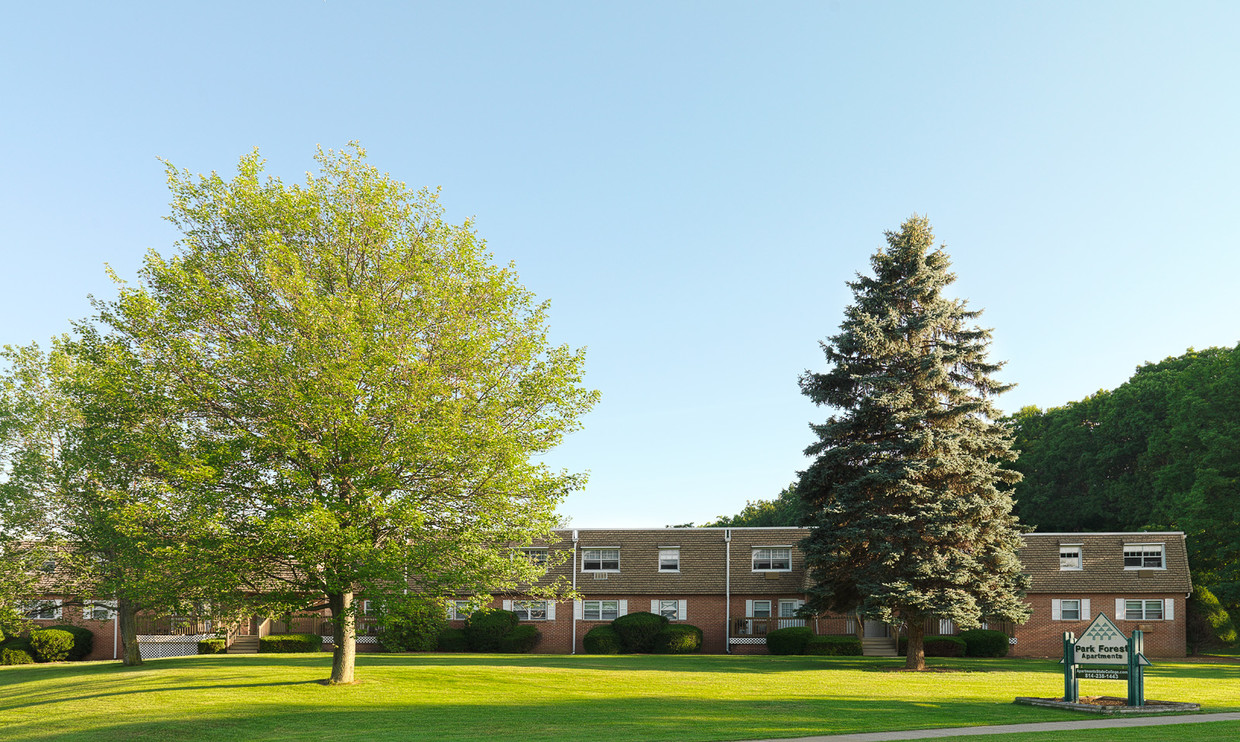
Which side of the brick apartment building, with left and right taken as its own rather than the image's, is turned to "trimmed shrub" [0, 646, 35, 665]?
right

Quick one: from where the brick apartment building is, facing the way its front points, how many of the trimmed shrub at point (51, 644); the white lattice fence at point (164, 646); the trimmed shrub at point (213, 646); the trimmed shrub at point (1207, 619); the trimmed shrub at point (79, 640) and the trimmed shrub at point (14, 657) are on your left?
1

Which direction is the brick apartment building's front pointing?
toward the camera

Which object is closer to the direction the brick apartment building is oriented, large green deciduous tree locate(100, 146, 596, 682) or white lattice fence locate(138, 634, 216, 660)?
the large green deciduous tree

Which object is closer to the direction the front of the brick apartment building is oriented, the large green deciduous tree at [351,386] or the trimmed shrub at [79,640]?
the large green deciduous tree

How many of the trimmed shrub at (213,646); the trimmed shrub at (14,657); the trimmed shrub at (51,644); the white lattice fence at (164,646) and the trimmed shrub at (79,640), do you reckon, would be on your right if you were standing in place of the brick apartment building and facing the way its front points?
5

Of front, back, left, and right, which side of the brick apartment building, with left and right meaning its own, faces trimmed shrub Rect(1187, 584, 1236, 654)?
left

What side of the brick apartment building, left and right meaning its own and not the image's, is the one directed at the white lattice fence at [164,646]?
right

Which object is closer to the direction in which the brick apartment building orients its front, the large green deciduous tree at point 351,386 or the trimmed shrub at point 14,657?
the large green deciduous tree

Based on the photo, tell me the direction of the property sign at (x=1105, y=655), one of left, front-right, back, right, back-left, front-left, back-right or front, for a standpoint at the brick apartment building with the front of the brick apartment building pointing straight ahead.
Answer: front

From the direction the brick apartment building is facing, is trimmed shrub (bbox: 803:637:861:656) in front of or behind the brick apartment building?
in front

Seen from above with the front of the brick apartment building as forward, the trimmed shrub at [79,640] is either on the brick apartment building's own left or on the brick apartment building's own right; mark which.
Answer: on the brick apartment building's own right

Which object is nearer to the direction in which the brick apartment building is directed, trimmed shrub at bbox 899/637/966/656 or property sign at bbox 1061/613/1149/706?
the property sign

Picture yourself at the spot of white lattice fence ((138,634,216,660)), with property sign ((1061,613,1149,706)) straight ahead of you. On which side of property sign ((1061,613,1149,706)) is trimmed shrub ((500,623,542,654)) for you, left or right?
left

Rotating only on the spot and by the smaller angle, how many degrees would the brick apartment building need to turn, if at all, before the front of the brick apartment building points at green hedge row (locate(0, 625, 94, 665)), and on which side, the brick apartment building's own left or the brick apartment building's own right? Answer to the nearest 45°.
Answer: approximately 90° to the brick apartment building's own right

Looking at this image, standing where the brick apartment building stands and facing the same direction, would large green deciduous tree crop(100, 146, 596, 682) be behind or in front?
in front

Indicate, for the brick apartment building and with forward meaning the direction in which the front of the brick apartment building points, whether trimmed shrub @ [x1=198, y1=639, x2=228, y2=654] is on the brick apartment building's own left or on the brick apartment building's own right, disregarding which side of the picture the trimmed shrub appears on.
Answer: on the brick apartment building's own right
